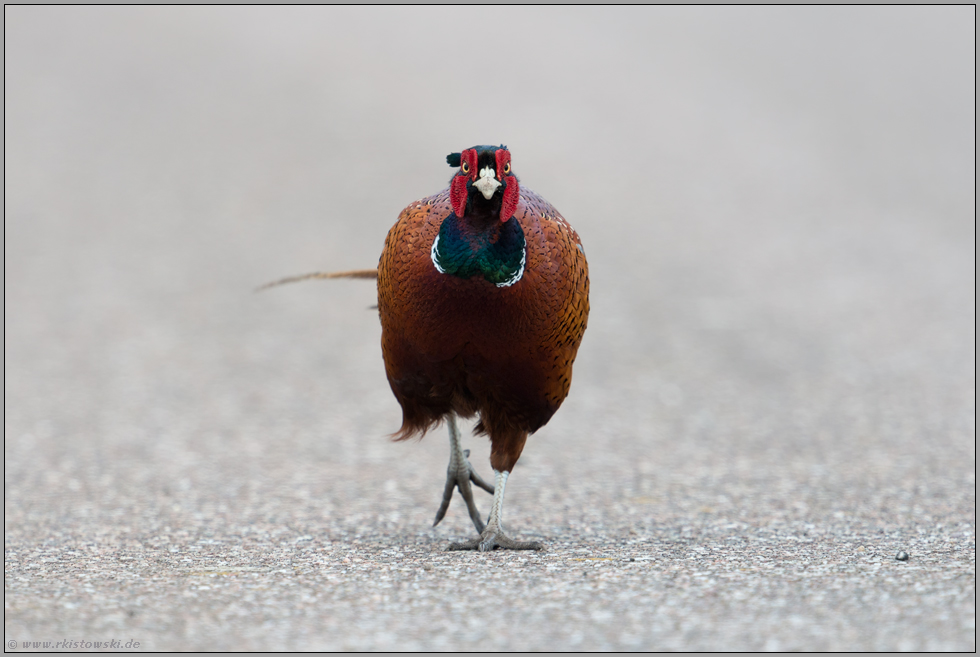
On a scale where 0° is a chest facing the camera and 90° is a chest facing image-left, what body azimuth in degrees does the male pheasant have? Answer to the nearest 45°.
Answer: approximately 0°
